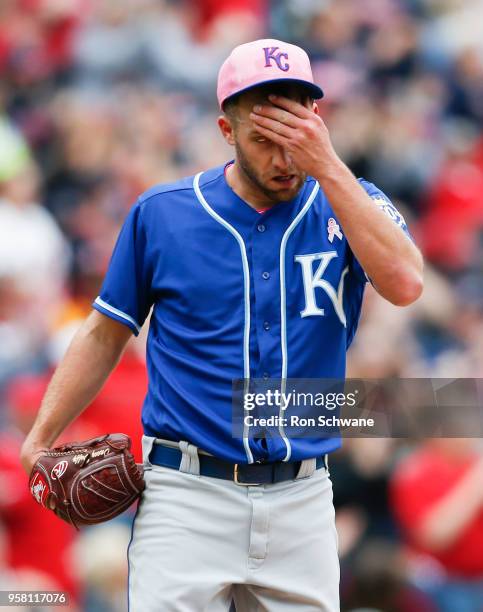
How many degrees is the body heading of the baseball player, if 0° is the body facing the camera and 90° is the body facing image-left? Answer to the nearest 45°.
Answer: approximately 0°

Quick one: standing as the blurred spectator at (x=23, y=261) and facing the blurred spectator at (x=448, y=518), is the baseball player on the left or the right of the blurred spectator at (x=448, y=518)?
right

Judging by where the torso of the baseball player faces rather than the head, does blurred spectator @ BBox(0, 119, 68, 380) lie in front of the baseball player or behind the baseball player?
behind

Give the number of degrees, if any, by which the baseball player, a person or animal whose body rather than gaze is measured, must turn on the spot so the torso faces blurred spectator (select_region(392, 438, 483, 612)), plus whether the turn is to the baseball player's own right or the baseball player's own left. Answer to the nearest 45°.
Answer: approximately 135° to the baseball player's own left
